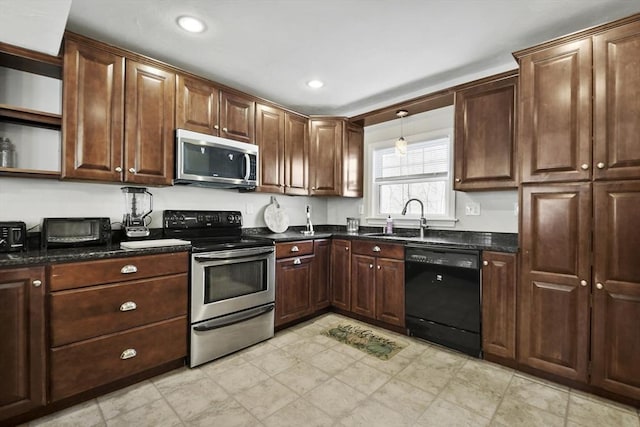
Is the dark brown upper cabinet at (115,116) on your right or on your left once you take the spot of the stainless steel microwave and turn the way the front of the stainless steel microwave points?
on your right

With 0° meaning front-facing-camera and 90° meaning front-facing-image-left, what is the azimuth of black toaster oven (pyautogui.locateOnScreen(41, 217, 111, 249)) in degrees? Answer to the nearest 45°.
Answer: approximately 0°

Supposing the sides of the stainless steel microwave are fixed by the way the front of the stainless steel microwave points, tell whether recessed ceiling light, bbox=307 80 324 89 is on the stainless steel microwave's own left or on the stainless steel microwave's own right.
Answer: on the stainless steel microwave's own left

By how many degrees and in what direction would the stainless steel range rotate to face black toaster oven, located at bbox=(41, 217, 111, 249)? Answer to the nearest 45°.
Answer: approximately 135° to its right

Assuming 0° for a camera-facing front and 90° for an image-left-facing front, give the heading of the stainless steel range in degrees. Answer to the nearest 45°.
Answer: approximately 315°

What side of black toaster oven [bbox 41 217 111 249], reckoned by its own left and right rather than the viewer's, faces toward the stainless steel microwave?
left

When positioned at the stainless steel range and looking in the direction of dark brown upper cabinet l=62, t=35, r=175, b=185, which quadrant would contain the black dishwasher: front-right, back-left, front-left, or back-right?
back-left
